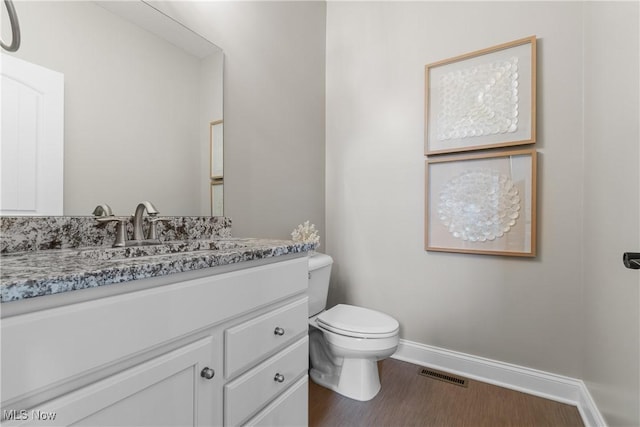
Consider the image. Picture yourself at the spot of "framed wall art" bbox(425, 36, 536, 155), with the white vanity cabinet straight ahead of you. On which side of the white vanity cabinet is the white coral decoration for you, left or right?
right

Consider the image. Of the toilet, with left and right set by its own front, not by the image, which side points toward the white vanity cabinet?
right

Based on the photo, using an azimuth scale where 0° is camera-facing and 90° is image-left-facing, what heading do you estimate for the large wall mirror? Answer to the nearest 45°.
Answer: approximately 315°

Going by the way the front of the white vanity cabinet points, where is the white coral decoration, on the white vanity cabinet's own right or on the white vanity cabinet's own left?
on the white vanity cabinet's own left

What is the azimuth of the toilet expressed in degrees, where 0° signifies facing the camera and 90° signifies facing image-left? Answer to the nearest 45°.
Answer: approximately 315°

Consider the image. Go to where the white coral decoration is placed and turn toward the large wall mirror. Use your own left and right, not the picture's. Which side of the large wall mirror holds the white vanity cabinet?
left

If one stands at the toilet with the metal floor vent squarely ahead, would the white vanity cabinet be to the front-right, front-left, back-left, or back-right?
back-right

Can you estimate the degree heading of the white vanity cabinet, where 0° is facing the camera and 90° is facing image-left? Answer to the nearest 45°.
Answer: approximately 315°

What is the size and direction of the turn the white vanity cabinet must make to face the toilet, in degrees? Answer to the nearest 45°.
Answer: approximately 90° to its left
